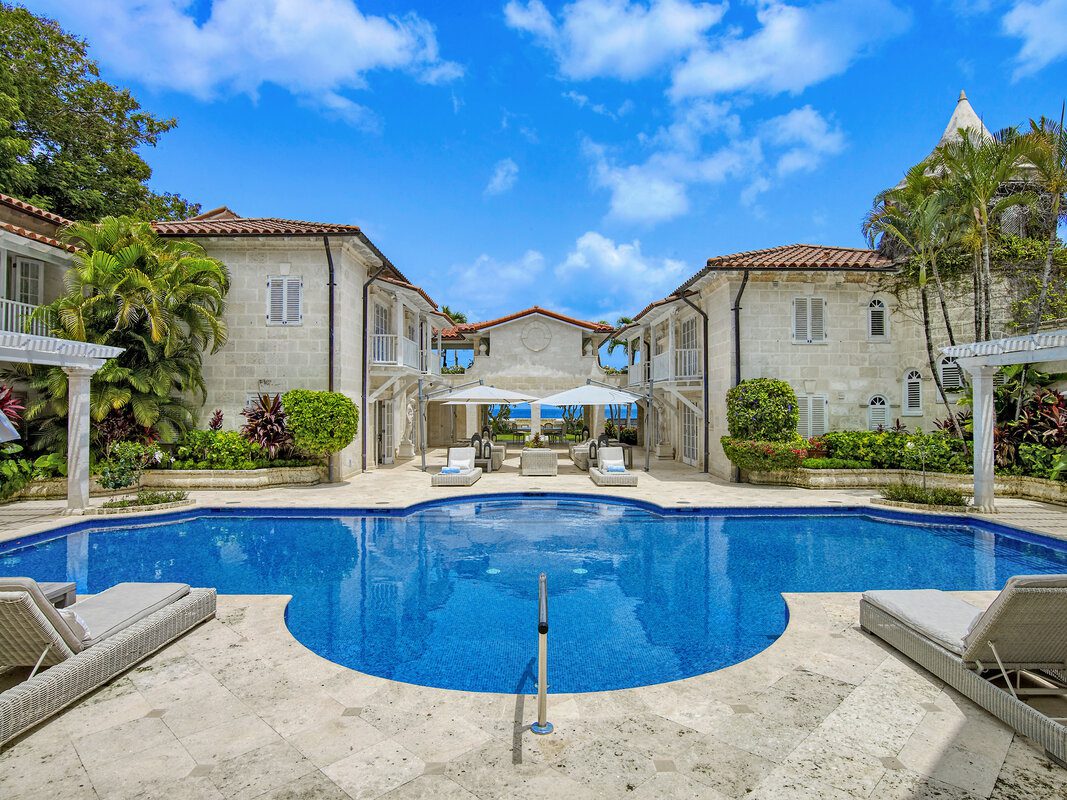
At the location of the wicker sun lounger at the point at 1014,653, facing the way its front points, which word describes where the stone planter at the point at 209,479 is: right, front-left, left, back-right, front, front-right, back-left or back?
front-left

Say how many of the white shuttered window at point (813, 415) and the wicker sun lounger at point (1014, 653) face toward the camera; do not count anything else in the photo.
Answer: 1

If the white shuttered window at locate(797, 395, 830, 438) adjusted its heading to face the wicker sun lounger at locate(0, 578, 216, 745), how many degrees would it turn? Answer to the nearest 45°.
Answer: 0° — it already faces it

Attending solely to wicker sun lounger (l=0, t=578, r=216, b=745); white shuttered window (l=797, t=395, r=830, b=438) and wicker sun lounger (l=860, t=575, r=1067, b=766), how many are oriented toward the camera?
1

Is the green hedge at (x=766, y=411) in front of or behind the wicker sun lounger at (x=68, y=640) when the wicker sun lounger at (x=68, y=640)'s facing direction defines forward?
in front

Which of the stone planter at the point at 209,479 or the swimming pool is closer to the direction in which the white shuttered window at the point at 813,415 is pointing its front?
the swimming pool

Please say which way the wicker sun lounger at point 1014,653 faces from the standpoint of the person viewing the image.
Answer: facing away from the viewer and to the left of the viewer

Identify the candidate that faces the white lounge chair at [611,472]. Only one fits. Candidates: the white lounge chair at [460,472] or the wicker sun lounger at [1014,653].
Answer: the wicker sun lounger

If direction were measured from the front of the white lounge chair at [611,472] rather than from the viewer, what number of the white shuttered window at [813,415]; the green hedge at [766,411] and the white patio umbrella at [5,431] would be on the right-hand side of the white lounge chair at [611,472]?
1

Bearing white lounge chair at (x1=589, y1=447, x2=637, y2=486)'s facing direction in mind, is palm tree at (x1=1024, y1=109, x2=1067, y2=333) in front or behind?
in front

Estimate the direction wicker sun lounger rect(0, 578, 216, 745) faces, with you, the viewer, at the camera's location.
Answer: facing away from the viewer and to the right of the viewer

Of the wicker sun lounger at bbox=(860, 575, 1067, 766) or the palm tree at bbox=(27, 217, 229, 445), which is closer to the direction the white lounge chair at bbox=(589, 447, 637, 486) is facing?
the wicker sun lounger

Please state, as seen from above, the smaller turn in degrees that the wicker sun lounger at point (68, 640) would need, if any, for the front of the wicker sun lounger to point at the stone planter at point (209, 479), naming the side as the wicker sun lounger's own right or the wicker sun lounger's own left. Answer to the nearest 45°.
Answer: approximately 45° to the wicker sun lounger's own left

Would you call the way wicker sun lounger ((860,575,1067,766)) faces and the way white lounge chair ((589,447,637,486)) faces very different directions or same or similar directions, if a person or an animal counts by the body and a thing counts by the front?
very different directions

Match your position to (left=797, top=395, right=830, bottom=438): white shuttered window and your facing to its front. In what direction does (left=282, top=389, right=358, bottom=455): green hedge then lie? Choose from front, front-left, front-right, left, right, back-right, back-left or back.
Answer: front-right

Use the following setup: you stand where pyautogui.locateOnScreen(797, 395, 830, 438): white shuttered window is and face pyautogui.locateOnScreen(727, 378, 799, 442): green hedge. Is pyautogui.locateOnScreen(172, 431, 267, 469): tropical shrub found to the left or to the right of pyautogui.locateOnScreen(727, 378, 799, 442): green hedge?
right
